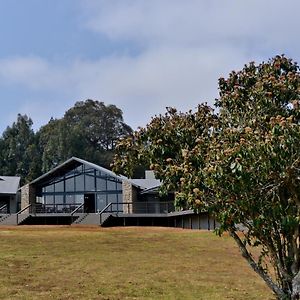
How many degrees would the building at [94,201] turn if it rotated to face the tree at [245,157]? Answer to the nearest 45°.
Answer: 0° — it already faces it

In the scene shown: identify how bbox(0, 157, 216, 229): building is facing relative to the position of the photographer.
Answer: facing the viewer
